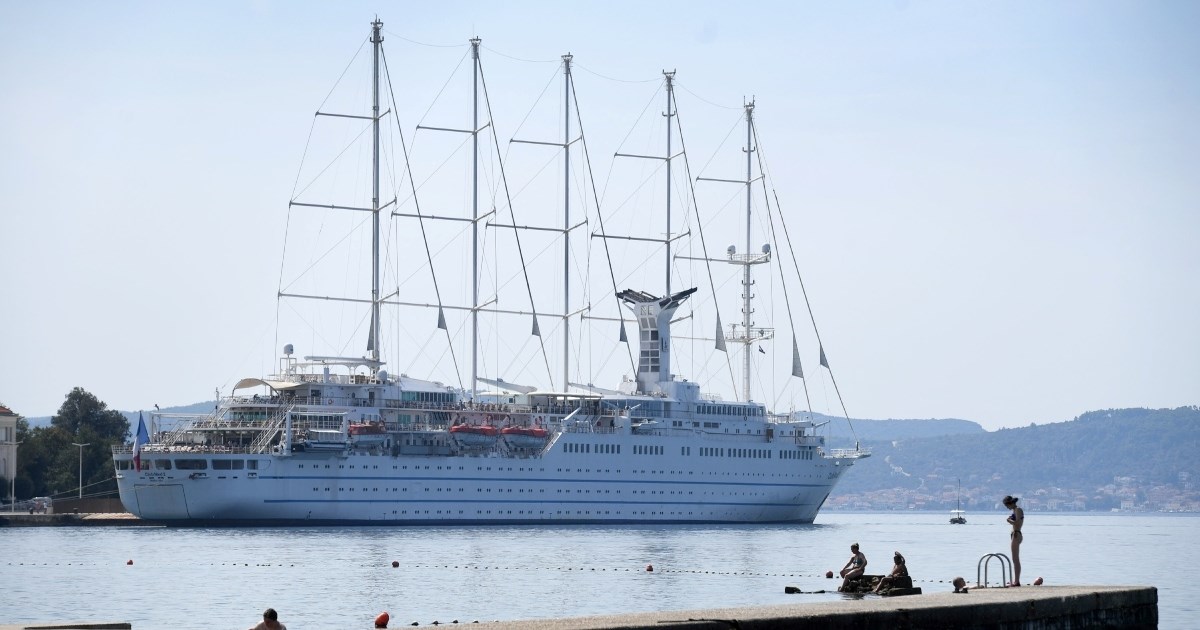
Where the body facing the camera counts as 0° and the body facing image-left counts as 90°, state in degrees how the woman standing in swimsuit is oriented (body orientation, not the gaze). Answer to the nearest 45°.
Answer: approximately 90°

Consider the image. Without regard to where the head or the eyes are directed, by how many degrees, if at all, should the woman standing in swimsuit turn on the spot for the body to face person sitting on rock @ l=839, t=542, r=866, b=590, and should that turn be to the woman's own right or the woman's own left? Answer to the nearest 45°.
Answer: approximately 45° to the woman's own right
